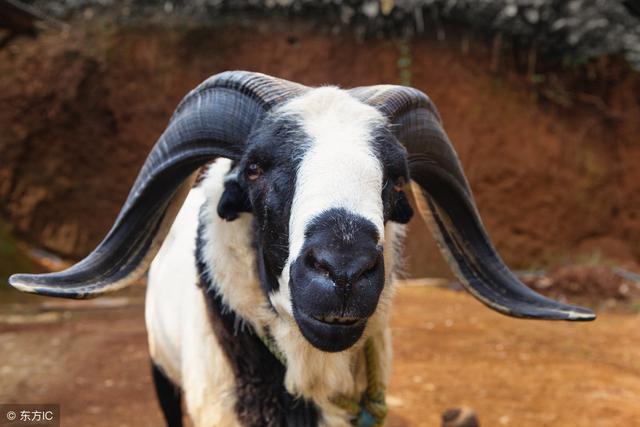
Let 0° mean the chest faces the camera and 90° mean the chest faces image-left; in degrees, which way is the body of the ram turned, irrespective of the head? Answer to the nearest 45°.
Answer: approximately 0°
